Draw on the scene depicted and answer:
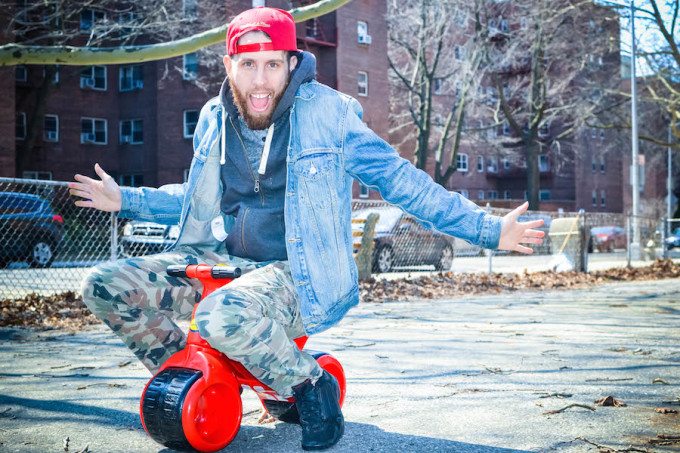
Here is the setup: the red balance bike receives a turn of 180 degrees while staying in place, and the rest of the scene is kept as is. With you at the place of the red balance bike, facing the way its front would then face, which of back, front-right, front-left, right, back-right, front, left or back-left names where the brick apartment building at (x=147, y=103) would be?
front-left

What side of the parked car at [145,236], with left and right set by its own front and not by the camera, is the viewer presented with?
front

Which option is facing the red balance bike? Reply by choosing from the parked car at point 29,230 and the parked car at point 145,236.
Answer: the parked car at point 145,236

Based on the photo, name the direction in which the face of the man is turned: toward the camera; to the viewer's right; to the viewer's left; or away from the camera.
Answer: toward the camera

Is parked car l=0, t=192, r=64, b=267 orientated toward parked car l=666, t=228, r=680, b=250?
no

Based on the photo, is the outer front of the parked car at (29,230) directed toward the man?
no

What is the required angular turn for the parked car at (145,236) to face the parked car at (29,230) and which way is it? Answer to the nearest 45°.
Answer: approximately 90° to its right

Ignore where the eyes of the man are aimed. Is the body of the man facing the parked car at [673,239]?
no

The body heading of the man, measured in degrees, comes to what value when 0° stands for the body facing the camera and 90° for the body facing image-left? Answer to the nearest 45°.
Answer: approximately 45°

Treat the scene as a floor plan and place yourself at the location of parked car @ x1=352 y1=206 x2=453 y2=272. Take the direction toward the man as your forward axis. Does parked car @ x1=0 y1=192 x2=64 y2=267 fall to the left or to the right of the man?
right
